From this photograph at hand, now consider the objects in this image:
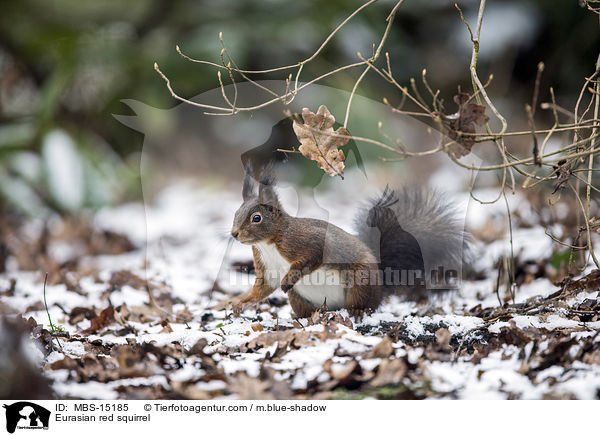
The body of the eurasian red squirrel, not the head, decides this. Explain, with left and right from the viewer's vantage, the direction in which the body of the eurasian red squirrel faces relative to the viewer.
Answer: facing to the left of the viewer
